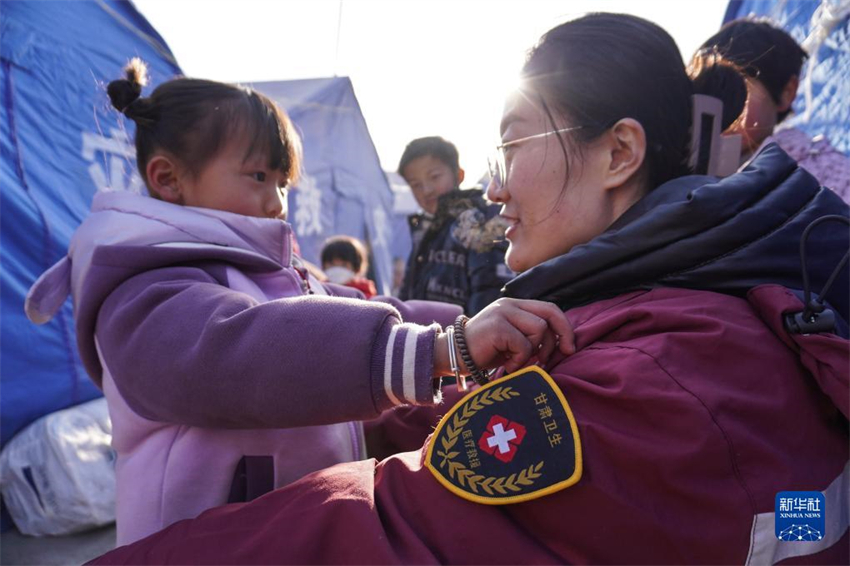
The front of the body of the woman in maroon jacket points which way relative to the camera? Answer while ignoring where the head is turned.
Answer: to the viewer's left

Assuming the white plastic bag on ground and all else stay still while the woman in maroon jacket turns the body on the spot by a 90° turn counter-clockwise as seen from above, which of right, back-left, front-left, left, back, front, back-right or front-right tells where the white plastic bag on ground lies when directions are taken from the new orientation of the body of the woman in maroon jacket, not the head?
back-right

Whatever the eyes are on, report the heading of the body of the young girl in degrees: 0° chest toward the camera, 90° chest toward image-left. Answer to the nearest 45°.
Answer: approximately 270°

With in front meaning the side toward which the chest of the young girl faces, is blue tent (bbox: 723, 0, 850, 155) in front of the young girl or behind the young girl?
in front

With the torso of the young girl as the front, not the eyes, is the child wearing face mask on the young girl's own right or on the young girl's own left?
on the young girl's own left

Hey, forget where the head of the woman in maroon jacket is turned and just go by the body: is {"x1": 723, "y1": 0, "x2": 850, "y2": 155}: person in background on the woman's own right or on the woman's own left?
on the woman's own right

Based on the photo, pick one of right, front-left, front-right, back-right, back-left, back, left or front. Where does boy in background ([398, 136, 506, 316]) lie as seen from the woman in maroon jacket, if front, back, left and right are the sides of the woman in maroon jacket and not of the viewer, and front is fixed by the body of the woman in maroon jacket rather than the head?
right

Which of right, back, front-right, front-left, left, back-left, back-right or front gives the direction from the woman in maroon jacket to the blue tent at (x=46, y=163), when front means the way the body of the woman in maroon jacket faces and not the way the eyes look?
front-right

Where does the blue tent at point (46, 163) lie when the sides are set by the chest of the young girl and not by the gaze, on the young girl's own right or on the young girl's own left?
on the young girl's own left

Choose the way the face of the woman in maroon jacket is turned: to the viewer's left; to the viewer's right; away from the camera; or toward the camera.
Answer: to the viewer's left

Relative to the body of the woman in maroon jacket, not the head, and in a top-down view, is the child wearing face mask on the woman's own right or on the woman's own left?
on the woman's own right
